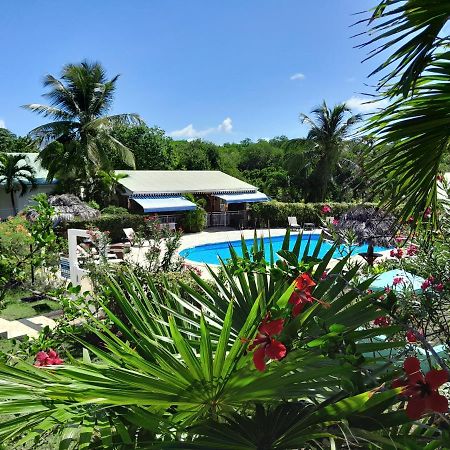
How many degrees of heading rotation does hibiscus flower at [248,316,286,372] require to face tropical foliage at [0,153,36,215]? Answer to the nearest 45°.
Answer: approximately 90° to its right

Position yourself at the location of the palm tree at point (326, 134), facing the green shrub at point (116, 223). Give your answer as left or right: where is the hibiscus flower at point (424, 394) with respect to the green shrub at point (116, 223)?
left

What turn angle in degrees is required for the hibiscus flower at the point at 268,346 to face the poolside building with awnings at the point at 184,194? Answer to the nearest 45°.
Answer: approximately 135° to its right

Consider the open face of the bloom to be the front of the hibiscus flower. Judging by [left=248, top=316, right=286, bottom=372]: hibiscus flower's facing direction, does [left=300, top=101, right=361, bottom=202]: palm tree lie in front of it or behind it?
behind

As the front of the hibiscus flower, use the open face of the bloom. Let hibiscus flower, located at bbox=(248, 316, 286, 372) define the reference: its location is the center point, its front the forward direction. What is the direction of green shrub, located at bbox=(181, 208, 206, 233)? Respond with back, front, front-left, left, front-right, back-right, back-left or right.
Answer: back-right

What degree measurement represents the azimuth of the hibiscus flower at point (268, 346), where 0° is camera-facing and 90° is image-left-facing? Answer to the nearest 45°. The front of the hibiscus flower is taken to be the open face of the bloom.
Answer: approximately 45°

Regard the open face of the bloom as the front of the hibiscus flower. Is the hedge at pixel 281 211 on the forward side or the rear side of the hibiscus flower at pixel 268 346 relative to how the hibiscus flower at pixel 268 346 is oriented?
on the rear side
